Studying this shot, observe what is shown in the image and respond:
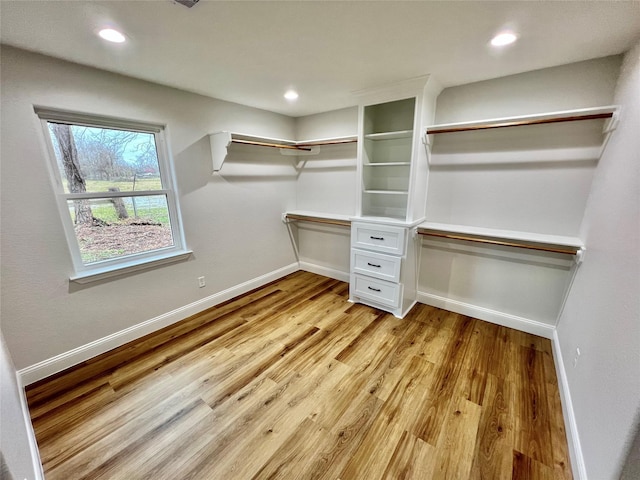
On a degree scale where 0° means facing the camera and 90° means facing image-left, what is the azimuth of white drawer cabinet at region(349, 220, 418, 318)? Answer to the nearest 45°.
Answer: approximately 45°

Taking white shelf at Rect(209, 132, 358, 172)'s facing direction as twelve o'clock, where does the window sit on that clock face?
The window is roughly at 2 o'clock from the white shelf.

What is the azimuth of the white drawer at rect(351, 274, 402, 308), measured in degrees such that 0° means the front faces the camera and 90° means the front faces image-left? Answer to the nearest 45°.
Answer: approximately 45°

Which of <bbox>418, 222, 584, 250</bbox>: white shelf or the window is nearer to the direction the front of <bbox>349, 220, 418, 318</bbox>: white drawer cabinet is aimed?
the window
